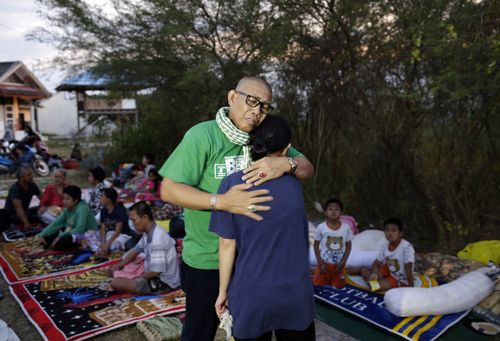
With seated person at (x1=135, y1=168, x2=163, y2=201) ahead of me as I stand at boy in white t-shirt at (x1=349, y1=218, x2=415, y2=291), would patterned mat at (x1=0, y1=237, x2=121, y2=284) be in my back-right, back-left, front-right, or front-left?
front-left

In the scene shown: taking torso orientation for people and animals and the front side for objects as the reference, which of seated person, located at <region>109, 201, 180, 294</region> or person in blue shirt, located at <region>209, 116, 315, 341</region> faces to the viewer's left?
the seated person

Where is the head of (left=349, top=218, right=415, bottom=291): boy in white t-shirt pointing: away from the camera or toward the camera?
toward the camera

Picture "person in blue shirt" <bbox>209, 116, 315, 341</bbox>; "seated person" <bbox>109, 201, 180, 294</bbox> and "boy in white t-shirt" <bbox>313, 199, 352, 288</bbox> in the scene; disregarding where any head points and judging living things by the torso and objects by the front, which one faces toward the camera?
the boy in white t-shirt

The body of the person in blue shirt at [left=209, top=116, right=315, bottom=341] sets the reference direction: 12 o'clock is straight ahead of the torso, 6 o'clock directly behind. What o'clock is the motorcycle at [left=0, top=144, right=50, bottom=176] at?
The motorcycle is roughly at 11 o'clock from the person in blue shirt.

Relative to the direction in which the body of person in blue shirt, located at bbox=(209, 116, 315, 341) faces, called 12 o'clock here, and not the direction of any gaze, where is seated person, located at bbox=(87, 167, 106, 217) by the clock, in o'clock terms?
The seated person is roughly at 11 o'clock from the person in blue shirt.

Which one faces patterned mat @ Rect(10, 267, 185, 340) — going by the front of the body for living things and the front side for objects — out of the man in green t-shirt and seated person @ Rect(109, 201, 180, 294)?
the seated person

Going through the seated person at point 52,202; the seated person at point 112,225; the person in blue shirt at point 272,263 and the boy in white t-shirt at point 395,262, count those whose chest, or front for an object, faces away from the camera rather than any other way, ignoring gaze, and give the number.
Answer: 1

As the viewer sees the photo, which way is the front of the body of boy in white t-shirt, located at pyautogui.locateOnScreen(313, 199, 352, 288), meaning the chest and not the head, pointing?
toward the camera

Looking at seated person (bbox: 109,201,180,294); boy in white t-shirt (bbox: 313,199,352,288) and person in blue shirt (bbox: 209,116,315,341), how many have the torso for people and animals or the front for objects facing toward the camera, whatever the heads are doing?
1

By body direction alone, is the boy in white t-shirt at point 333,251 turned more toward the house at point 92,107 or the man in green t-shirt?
the man in green t-shirt

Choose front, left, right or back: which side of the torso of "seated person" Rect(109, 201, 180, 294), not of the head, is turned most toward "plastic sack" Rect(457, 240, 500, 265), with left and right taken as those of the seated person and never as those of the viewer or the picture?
back

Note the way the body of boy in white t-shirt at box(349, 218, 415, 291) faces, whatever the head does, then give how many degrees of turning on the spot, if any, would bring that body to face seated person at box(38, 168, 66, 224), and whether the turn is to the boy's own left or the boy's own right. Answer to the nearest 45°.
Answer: approximately 45° to the boy's own right

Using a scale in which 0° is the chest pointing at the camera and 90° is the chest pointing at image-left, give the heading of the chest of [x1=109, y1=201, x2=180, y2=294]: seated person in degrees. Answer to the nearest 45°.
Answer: approximately 90°

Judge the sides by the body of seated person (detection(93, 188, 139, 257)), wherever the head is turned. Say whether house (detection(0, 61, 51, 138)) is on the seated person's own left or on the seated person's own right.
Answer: on the seated person's own right

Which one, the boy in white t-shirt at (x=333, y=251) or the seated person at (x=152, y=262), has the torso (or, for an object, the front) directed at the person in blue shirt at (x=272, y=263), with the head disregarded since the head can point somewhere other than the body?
the boy in white t-shirt

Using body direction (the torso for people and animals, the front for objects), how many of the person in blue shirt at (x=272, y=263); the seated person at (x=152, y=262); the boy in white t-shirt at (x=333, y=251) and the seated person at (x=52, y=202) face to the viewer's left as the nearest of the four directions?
1

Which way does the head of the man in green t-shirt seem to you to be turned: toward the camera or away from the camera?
toward the camera

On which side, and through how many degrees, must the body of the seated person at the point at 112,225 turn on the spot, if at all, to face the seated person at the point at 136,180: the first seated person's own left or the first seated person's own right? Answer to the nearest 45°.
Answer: approximately 135° to the first seated person's own right

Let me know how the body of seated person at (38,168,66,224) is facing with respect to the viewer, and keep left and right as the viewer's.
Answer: facing the viewer and to the right of the viewer

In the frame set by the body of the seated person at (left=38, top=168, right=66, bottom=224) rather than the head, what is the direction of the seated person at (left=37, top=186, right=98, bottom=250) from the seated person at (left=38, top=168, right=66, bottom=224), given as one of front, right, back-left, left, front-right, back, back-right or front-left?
front-right
